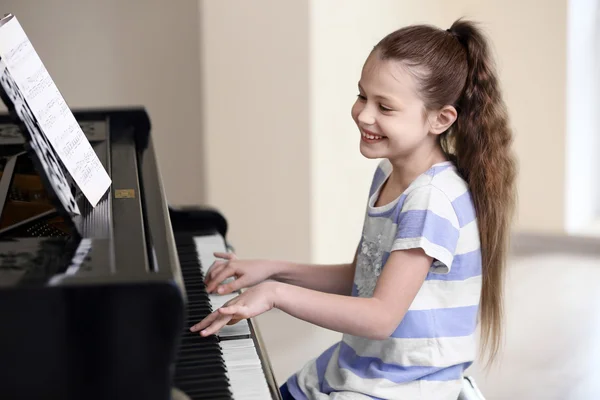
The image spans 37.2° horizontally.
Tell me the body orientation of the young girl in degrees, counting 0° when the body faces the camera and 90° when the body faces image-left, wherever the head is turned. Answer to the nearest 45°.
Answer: approximately 90°

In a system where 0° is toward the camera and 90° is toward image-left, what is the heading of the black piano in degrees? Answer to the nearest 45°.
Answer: approximately 270°

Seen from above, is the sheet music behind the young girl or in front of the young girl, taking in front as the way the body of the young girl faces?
in front

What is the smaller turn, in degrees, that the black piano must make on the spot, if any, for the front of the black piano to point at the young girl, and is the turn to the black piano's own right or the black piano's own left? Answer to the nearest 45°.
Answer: approximately 45° to the black piano's own left

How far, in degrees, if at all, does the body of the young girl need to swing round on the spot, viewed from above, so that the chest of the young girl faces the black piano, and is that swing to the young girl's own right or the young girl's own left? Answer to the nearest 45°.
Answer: approximately 45° to the young girl's own left

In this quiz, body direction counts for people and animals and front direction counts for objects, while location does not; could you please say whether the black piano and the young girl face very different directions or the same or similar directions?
very different directions

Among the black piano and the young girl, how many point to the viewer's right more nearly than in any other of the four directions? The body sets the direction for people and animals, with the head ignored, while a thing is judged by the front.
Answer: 1
